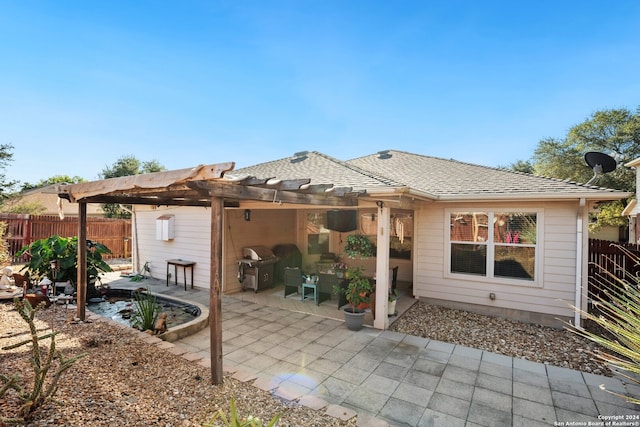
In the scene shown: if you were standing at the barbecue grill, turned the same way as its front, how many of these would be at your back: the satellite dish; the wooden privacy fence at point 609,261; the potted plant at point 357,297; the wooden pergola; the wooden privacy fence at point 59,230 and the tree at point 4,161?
2

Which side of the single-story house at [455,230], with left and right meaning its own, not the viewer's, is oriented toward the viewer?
back

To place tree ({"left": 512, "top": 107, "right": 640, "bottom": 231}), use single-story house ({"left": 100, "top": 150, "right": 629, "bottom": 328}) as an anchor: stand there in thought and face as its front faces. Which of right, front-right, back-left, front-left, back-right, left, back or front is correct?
front-right

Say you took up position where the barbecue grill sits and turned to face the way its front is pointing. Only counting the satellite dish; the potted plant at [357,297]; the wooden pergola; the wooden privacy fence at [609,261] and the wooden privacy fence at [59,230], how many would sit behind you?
1

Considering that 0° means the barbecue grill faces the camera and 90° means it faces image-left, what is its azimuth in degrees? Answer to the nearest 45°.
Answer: approximately 315°

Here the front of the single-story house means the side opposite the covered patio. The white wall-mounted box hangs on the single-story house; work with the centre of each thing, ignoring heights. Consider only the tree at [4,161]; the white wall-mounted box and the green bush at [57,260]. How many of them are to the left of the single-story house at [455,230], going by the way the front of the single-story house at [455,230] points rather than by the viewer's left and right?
3

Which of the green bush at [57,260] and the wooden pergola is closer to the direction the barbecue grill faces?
the wooden pergola

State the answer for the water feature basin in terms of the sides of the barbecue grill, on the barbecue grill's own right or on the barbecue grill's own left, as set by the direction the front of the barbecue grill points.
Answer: on the barbecue grill's own right
